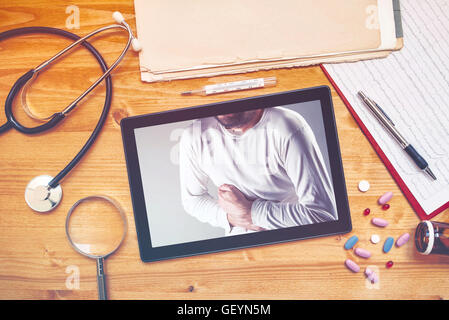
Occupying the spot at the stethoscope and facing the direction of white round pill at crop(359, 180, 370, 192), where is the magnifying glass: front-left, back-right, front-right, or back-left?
front-right

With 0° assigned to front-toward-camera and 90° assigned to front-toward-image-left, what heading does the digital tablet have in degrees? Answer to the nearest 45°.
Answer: approximately 0°

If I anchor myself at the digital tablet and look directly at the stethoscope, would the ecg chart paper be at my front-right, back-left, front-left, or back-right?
back-right

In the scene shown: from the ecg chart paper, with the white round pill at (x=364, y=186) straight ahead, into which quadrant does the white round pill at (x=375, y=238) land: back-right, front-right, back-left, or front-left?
front-left
